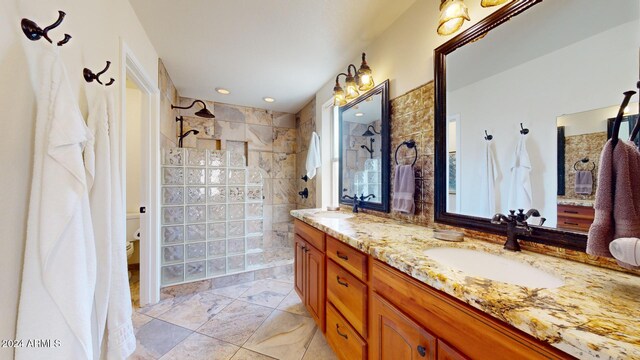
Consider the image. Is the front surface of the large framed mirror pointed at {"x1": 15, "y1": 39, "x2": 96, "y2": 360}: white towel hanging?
yes

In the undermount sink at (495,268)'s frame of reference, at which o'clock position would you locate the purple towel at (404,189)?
The purple towel is roughly at 3 o'clock from the undermount sink.

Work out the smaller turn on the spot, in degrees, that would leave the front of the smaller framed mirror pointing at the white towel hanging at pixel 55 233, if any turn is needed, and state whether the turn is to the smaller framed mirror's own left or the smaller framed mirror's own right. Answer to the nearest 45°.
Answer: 0° — it already faces it

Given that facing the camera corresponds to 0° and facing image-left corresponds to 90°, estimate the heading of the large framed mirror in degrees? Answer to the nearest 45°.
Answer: approximately 45°

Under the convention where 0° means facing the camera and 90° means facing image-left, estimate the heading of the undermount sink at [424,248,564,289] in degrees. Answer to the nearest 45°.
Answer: approximately 45°
